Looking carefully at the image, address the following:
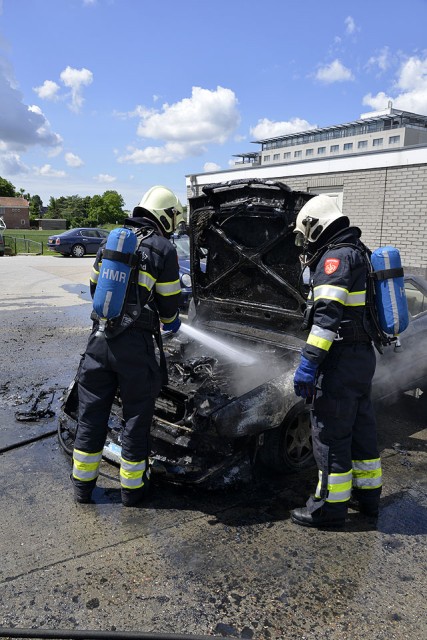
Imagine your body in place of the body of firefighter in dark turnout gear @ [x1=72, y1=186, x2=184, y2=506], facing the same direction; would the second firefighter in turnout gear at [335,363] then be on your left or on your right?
on your right

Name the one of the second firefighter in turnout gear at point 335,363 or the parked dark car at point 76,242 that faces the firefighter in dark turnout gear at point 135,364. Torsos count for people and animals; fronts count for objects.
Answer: the second firefighter in turnout gear

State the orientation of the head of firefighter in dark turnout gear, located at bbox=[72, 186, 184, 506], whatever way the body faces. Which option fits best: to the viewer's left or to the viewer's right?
to the viewer's right

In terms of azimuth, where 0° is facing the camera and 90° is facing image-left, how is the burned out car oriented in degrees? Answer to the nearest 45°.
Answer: approximately 45°

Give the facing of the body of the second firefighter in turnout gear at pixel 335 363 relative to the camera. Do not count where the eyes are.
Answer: to the viewer's left

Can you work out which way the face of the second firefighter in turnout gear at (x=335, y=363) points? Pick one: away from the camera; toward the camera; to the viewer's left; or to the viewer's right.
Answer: to the viewer's left

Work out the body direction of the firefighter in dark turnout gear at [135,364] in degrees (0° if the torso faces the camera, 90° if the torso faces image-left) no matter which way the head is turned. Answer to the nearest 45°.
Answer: approximately 225°

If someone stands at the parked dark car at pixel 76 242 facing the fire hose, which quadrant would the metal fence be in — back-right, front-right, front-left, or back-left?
back-right

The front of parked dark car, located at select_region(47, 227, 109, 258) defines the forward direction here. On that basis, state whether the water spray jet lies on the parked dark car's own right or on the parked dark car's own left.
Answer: on the parked dark car's own right
